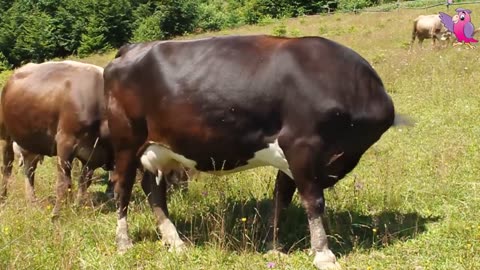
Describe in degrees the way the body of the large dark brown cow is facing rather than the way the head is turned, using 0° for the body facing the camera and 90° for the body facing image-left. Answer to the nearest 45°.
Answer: approximately 270°

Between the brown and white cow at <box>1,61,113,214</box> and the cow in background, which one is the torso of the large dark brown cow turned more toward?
the cow in background

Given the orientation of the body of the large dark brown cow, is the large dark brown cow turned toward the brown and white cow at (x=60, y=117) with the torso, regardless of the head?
no

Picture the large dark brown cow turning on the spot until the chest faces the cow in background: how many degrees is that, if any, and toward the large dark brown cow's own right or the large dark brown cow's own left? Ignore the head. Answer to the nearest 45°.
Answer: approximately 90° to the large dark brown cow's own left
